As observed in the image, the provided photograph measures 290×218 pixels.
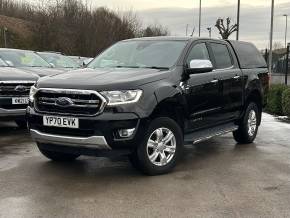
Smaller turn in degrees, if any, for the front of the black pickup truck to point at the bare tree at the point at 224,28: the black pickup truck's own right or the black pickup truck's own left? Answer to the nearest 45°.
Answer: approximately 135° to the black pickup truck's own right

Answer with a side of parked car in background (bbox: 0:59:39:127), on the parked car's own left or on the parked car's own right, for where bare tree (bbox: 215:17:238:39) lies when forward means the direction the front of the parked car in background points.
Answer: on the parked car's own left

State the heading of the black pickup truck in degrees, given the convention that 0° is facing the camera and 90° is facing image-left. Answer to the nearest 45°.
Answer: approximately 45°

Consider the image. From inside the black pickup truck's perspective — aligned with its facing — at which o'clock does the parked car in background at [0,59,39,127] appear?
The parked car in background is roughly at 3 o'clock from the black pickup truck.
